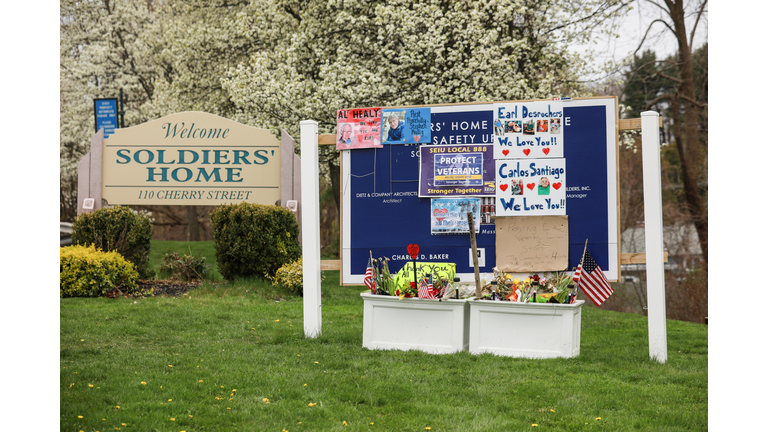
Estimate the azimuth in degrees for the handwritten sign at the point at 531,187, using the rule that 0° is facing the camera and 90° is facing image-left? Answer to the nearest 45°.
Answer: approximately 0°

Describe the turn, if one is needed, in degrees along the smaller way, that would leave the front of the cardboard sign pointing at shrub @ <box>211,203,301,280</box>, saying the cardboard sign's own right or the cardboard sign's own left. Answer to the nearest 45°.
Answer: approximately 135° to the cardboard sign's own right

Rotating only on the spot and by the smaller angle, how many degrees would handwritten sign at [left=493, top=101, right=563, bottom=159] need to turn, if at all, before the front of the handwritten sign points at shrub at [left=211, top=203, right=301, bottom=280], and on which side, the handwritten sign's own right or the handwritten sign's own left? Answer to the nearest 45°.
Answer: approximately 135° to the handwritten sign's own right

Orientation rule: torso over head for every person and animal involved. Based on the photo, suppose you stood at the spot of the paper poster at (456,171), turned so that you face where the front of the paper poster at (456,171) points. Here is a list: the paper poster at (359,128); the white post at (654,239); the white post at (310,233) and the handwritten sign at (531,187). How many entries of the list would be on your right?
2

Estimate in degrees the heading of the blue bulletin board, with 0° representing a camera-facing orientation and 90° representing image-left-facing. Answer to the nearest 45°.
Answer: approximately 0°
